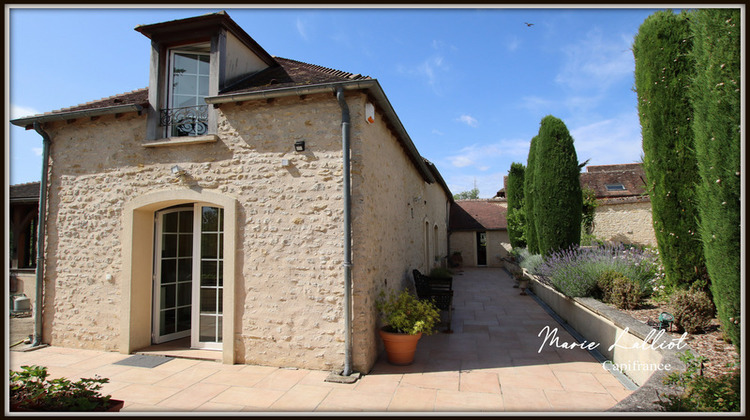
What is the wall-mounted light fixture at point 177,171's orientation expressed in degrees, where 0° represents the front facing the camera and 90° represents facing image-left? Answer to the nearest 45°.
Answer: approximately 45°

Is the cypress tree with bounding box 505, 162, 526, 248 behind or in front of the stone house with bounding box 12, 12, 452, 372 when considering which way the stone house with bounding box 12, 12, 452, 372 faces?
behind

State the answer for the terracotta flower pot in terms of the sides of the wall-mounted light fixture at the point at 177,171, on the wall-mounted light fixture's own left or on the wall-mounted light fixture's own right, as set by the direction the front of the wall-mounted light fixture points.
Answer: on the wall-mounted light fixture's own left

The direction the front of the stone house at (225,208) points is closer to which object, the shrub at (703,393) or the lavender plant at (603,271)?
the shrub

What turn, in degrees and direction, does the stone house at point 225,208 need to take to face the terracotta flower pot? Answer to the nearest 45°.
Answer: approximately 90° to its left

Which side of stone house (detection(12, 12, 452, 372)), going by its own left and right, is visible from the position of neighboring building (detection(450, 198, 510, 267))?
back

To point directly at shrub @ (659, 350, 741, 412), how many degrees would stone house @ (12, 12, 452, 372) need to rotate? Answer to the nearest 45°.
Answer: approximately 90° to its left

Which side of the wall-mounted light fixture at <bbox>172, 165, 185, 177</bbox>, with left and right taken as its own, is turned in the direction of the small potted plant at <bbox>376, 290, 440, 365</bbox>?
left

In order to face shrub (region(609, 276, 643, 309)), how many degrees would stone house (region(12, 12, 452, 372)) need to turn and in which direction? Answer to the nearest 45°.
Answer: approximately 135° to its left

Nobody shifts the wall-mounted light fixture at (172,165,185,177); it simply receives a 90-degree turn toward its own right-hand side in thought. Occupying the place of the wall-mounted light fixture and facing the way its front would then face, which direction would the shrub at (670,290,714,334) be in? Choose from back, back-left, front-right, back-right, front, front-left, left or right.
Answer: back

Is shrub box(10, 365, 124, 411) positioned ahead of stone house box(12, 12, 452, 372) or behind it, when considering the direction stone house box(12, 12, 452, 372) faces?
ahead
